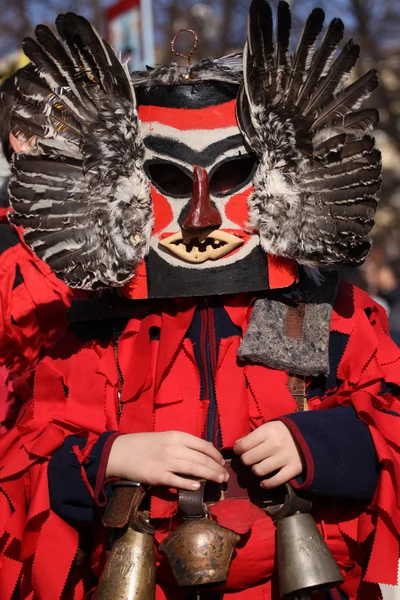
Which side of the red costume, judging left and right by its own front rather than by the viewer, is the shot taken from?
front
